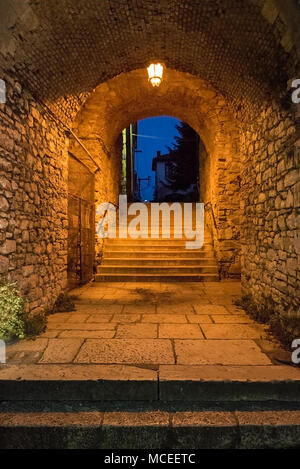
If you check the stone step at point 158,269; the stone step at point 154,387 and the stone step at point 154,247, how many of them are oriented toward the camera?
3

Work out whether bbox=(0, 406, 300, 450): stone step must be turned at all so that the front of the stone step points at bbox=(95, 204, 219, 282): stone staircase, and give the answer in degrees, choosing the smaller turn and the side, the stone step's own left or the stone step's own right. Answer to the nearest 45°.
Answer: approximately 180°

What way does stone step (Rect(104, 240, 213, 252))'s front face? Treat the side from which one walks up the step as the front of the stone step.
toward the camera

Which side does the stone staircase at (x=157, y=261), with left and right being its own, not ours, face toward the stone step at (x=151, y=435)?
front

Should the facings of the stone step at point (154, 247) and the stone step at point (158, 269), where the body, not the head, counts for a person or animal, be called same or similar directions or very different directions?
same or similar directions

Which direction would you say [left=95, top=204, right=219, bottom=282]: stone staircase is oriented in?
toward the camera

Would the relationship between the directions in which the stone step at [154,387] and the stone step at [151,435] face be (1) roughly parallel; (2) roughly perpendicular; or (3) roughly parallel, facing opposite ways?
roughly parallel

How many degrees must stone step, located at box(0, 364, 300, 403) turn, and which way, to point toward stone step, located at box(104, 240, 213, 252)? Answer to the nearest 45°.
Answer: approximately 180°

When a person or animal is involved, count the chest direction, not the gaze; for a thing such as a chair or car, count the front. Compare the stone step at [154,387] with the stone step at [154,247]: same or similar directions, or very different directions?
same or similar directions

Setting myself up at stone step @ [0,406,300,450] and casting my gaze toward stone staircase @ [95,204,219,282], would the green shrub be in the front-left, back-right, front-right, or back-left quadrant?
front-left

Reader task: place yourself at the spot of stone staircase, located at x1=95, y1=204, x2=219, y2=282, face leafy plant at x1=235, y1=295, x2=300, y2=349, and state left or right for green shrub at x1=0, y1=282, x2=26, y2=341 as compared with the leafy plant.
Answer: right

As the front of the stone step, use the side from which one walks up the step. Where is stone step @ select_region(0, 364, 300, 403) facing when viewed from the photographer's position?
facing the viewer

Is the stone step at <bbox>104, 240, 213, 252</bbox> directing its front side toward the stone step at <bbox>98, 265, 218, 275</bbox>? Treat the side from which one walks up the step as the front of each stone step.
yes

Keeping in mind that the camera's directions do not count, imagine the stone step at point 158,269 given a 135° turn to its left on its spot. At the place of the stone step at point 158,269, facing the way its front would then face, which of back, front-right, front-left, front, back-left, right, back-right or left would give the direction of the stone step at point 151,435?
back-right

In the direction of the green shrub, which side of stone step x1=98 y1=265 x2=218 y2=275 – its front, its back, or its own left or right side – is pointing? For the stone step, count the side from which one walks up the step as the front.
front

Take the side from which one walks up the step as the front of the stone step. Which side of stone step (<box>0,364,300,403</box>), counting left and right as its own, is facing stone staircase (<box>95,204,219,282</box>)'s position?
back
